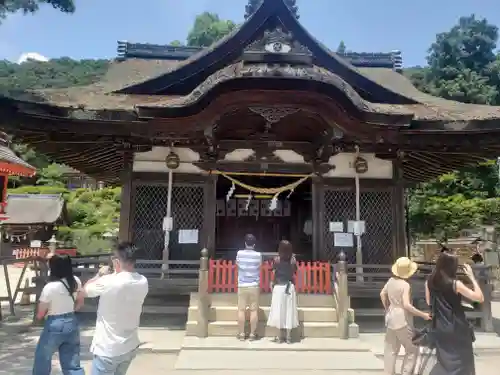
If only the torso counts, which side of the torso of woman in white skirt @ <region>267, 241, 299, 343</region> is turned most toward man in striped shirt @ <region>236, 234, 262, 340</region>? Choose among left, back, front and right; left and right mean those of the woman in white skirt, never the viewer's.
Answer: left

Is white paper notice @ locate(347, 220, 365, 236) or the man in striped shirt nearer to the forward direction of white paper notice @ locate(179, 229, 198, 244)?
the man in striped shirt

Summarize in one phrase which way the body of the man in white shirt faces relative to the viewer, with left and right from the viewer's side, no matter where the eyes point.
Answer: facing away from the viewer and to the left of the viewer

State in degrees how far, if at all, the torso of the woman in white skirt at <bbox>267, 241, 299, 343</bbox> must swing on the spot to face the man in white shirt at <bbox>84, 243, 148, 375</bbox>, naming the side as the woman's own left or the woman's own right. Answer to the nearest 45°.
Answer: approximately 180°

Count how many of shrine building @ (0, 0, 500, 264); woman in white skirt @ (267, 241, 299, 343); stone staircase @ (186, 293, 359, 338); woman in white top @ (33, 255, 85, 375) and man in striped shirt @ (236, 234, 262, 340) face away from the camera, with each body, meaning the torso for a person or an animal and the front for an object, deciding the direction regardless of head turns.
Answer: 3

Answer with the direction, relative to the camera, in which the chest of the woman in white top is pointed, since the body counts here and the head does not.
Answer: away from the camera

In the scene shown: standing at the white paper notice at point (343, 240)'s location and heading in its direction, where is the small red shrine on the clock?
The small red shrine is roughly at 3 o'clock from the white paper notice.

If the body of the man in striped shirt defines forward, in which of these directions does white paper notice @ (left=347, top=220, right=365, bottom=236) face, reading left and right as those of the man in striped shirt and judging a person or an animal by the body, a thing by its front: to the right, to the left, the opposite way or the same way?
the opposite way

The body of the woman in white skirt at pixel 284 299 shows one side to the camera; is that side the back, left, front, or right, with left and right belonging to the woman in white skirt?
back

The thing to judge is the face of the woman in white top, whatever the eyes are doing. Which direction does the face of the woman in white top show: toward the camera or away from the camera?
away from the camera

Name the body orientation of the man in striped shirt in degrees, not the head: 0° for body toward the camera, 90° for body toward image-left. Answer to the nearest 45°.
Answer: approximately 180°

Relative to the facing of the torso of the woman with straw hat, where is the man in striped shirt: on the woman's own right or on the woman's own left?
on the woman's own left

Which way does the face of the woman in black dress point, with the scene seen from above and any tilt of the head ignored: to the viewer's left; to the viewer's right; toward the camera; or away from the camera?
away from the camera

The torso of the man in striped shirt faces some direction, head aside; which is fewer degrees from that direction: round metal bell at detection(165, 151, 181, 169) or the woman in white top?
the round metal bell
